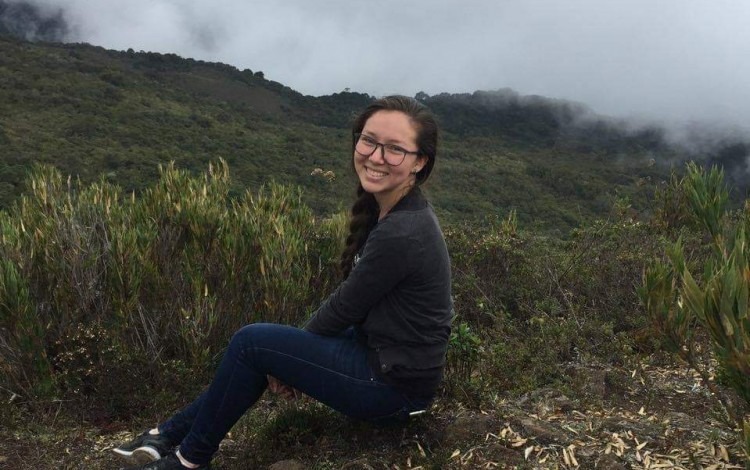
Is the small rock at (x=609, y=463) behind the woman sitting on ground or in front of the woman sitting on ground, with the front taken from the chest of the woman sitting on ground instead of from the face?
behind

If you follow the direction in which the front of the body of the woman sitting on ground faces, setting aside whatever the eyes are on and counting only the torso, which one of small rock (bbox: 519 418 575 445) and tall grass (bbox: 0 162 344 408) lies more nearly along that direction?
the tall grass

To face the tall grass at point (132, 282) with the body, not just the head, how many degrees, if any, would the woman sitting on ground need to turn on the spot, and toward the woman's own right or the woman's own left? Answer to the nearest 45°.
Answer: approximately 45° to the woman's own right

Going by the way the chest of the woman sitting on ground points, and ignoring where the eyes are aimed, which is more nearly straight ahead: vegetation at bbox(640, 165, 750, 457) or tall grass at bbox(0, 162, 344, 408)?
the tall grass

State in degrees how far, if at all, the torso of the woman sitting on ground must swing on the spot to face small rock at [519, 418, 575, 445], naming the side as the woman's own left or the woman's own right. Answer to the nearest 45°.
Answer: approximately 180°

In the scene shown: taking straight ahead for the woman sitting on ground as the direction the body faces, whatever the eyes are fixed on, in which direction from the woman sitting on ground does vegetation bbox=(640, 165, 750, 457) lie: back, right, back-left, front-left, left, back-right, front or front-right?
back-left

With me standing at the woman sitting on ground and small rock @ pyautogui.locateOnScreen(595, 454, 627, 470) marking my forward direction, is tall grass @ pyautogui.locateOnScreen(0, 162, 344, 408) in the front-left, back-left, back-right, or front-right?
back-left

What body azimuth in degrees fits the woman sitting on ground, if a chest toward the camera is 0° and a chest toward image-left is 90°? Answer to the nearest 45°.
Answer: approximately 90°
